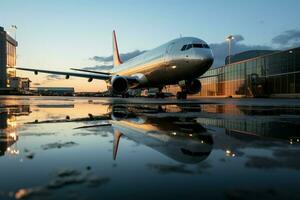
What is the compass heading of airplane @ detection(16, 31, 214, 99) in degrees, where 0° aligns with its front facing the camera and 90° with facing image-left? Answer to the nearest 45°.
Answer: approximately 315°
